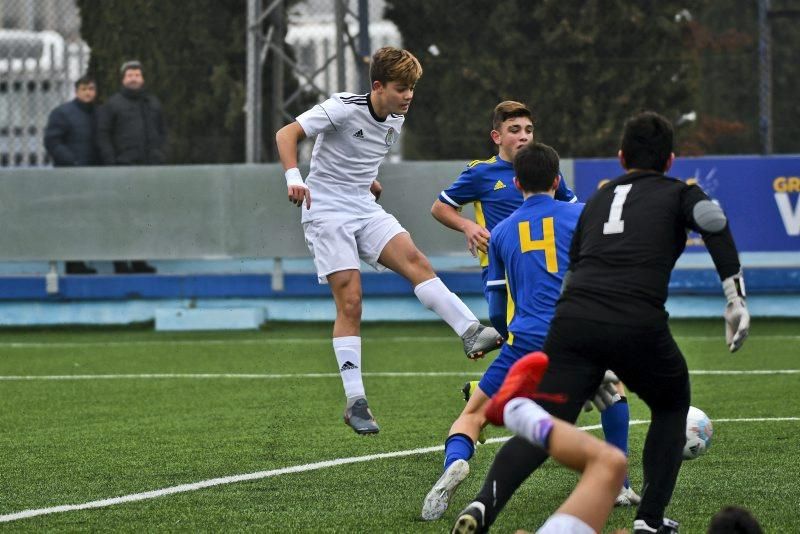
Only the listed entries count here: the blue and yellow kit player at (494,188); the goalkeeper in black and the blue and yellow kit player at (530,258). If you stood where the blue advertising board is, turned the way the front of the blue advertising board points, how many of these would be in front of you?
3

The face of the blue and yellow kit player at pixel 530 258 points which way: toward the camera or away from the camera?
away from the camera

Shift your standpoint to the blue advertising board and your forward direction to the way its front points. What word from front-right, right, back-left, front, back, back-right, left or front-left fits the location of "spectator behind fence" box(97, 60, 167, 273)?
right

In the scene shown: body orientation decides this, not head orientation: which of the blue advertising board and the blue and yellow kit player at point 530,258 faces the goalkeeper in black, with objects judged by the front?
the blue advertising board

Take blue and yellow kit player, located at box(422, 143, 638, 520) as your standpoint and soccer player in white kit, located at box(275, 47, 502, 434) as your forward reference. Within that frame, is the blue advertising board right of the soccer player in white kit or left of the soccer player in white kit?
right

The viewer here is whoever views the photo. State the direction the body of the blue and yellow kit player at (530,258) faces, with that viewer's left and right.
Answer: facing away from the viewer

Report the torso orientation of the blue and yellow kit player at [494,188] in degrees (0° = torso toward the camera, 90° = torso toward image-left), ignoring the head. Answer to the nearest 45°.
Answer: approximately 315°
